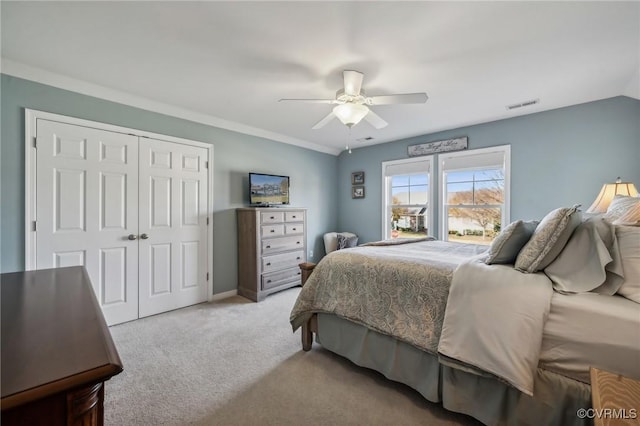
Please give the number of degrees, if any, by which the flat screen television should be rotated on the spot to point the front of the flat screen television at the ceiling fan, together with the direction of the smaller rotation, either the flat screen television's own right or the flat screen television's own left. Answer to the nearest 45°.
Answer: approximately 45° to the flat screen television's own right

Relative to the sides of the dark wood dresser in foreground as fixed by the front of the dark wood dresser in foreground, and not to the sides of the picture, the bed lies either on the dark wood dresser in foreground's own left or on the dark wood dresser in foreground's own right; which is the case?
on the dark wood dresser in foreground's own left

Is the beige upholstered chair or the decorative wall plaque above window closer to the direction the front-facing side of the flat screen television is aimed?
the decorative wall plaque above window

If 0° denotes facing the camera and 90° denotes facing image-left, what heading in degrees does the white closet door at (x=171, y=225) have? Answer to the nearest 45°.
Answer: approximately 315°

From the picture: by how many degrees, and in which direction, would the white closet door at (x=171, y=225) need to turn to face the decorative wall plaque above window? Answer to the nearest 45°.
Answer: approximately 45° to its left

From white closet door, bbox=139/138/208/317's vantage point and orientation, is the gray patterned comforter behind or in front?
in front

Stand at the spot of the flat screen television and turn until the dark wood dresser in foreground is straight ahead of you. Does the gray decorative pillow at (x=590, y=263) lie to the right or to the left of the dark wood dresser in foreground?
left

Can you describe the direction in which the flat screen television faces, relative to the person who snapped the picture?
facing the viewer and to the right of the viewer

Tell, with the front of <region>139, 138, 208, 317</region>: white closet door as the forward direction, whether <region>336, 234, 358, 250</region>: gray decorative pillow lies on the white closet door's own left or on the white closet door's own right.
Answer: on the white closet door's own left

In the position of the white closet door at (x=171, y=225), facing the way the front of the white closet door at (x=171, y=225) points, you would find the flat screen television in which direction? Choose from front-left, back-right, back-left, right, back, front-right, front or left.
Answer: front-left

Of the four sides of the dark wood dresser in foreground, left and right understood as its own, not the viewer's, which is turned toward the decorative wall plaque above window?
left

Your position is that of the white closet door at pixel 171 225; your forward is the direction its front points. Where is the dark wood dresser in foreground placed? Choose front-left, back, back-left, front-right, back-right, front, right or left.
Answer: front-right

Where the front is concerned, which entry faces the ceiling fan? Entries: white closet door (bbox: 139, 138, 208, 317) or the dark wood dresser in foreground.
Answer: the white closet door
